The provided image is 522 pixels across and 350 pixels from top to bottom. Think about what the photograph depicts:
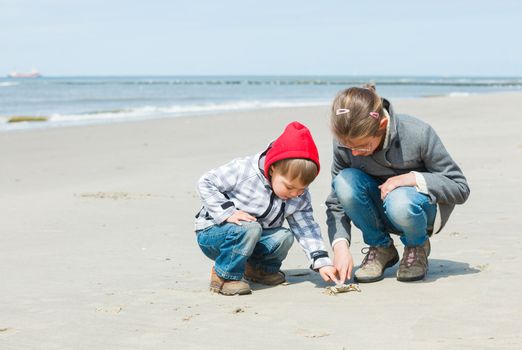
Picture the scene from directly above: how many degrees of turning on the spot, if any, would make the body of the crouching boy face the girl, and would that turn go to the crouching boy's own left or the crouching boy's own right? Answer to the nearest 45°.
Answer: approximately 45° to the crouching boy's own left

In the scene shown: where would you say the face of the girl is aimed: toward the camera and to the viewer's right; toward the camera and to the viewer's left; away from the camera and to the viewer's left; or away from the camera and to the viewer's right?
toward the camera and to the viewer's left

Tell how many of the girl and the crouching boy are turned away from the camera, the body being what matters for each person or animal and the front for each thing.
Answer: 0

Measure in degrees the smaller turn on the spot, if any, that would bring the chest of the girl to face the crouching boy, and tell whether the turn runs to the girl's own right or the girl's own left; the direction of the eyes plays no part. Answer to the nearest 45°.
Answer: approximately 45° to the girl's own right

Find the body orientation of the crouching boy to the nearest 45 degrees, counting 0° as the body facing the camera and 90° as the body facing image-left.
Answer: approximately 315°
